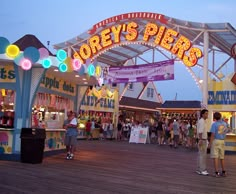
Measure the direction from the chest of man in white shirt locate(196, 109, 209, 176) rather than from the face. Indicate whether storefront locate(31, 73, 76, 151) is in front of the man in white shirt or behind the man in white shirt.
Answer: behind

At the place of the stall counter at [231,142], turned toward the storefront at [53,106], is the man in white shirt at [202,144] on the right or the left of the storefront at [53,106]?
left

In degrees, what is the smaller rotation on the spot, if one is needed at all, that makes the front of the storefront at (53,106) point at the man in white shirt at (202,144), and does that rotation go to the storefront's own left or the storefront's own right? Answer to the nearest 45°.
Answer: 0° — it already faces them

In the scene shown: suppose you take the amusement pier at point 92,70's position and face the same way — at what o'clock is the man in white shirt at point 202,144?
The man in white shirt is roughly at 11 o'clock from the amusement pier.
